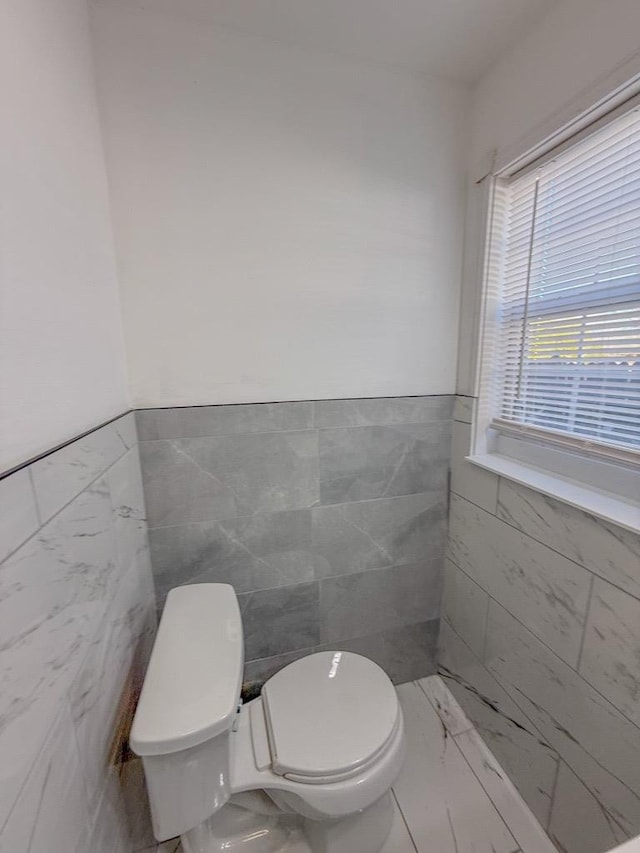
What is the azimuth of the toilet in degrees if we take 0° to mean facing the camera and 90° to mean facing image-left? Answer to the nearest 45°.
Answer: approximately 270°
